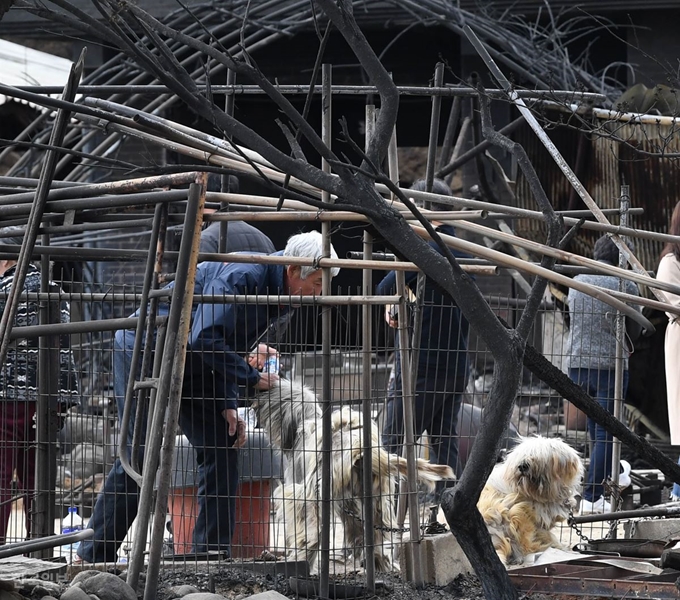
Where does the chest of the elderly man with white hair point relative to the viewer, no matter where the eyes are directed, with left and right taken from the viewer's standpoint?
facing to the right of the viewer

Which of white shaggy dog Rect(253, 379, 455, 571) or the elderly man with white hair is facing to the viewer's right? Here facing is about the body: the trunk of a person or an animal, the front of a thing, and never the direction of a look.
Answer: the elderly man with white hair

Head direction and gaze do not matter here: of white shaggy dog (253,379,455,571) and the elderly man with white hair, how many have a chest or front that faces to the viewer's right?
1

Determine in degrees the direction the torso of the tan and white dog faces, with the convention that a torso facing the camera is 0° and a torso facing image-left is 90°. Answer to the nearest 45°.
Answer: approximately 315°

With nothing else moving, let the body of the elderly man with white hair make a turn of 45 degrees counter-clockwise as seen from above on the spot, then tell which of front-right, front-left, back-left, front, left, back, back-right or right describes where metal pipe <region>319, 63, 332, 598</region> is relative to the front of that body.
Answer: right

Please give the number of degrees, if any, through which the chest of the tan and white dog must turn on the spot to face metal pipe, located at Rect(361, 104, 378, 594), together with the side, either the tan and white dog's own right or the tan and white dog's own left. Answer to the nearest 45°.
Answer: approximately 90° to the tan and white dog's own right

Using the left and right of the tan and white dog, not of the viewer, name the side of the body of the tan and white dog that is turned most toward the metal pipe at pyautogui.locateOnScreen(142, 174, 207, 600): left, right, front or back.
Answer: right

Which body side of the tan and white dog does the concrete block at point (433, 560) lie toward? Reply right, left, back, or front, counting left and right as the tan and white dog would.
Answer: right

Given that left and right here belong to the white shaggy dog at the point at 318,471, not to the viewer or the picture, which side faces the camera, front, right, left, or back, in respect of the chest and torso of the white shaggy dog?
left

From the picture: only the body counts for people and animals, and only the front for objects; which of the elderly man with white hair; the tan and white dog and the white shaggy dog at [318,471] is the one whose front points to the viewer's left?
the white shaggy dog

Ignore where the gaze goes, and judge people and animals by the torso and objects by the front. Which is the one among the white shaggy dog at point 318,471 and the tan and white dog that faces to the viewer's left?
the white shaggy dog

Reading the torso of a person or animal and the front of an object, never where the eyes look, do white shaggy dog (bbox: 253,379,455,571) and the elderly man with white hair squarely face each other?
yes
